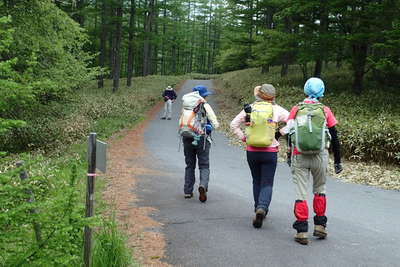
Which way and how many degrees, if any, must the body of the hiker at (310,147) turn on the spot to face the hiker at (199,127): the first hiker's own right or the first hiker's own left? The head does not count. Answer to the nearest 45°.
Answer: approximately 45° to the first hiker's own left

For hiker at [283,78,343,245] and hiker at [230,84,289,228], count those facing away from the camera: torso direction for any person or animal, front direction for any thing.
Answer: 2

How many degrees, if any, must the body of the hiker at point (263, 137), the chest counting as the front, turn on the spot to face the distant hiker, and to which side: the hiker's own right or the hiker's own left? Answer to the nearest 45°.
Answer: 0° — they already face them

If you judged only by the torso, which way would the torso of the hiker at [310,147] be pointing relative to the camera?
away from the camera

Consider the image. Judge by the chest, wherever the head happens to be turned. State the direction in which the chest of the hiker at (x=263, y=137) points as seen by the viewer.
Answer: away from the camera

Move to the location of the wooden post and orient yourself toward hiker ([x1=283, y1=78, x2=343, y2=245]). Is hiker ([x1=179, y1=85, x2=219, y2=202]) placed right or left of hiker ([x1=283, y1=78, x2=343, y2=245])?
left
